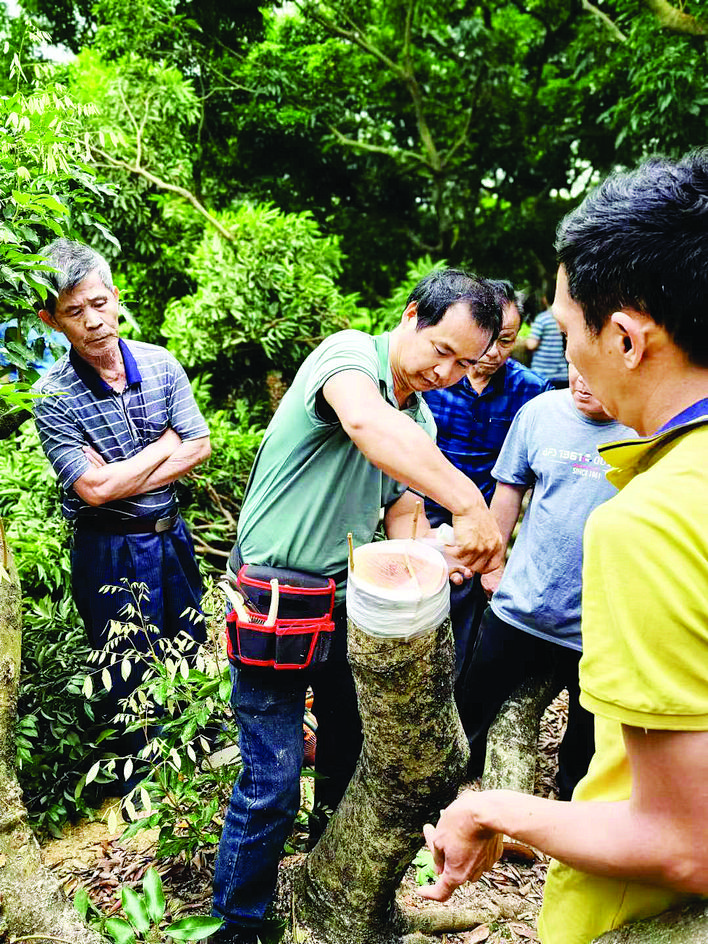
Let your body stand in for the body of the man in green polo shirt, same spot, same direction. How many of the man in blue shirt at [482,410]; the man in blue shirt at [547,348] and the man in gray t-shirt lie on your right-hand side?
0

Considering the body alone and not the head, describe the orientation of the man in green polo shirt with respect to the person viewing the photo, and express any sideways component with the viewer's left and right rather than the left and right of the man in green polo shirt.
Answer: facing the viewer and to the right of the viewer

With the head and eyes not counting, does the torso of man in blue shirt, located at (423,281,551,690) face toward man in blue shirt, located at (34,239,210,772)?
no

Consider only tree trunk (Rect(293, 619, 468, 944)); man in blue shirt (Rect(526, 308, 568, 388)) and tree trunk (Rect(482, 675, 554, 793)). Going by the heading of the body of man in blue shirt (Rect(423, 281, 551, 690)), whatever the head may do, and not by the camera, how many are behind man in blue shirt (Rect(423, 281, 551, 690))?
1

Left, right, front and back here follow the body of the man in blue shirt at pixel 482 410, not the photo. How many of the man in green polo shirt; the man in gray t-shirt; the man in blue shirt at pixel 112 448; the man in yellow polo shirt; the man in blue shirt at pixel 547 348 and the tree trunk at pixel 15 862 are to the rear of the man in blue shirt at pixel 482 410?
1

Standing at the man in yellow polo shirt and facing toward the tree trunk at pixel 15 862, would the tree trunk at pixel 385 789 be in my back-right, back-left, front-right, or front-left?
front-right

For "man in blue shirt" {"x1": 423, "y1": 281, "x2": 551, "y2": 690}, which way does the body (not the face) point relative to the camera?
toward the camera

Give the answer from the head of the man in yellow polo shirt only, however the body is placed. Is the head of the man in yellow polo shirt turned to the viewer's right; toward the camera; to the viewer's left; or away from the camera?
to the viewer's left

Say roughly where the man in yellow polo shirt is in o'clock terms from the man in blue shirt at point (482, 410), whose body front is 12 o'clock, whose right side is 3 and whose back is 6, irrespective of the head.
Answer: The man in yellow polo shirt is roughly at 12 o'clock from the man in blue shirt.

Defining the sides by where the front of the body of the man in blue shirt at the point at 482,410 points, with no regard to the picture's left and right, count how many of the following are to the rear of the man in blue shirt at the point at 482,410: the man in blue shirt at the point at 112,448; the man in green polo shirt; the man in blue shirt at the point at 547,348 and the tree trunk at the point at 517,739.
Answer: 1

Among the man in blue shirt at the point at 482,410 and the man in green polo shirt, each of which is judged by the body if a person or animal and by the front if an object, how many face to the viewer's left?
0

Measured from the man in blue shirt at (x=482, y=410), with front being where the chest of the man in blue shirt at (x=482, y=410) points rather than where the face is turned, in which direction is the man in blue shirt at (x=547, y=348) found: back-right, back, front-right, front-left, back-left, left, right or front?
back

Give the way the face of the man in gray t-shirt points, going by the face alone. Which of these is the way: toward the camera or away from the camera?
toward the camera

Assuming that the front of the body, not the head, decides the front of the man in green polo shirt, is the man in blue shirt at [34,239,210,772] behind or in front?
behind
